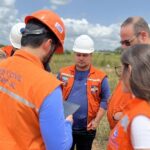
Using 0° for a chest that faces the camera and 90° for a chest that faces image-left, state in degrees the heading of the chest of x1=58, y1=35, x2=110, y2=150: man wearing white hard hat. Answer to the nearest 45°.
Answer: approximately 0°
